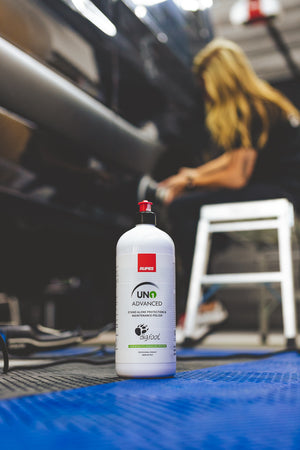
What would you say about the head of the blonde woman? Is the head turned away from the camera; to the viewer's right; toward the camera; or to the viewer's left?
to the viewer's left

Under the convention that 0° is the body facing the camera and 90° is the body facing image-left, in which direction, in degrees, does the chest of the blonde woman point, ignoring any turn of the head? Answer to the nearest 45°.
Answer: approximately 90°

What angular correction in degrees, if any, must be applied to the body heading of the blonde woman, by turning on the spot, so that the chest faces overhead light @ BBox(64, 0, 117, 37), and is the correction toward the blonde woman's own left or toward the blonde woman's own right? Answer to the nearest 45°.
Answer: approximately 45° to the blonde woman's own left

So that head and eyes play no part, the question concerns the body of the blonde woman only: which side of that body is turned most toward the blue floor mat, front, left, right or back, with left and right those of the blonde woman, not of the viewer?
left
